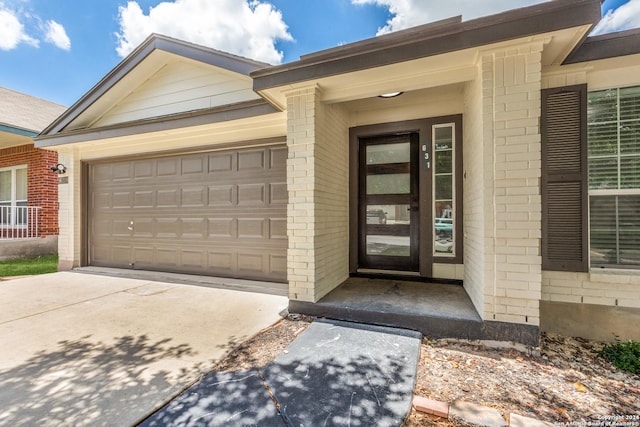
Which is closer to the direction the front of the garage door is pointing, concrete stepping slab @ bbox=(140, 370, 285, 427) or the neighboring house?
the concrete stepping slab

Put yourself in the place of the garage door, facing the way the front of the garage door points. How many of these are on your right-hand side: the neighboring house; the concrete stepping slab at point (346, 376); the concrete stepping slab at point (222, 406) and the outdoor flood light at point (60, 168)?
2

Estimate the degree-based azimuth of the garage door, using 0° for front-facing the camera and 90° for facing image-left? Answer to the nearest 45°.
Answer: approximately 45°

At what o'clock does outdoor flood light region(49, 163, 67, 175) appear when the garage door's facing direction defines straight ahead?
The outdoor flood light is roughly at 3 o'clock from the garage door.

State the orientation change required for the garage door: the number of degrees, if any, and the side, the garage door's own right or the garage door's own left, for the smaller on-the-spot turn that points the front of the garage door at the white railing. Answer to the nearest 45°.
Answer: approximately 90° to the garage door's own right

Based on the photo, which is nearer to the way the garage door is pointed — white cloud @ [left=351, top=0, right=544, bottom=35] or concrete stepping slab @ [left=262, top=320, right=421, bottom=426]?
the concrete stepping slab

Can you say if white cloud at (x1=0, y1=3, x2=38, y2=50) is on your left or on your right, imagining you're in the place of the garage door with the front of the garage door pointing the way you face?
on your right
